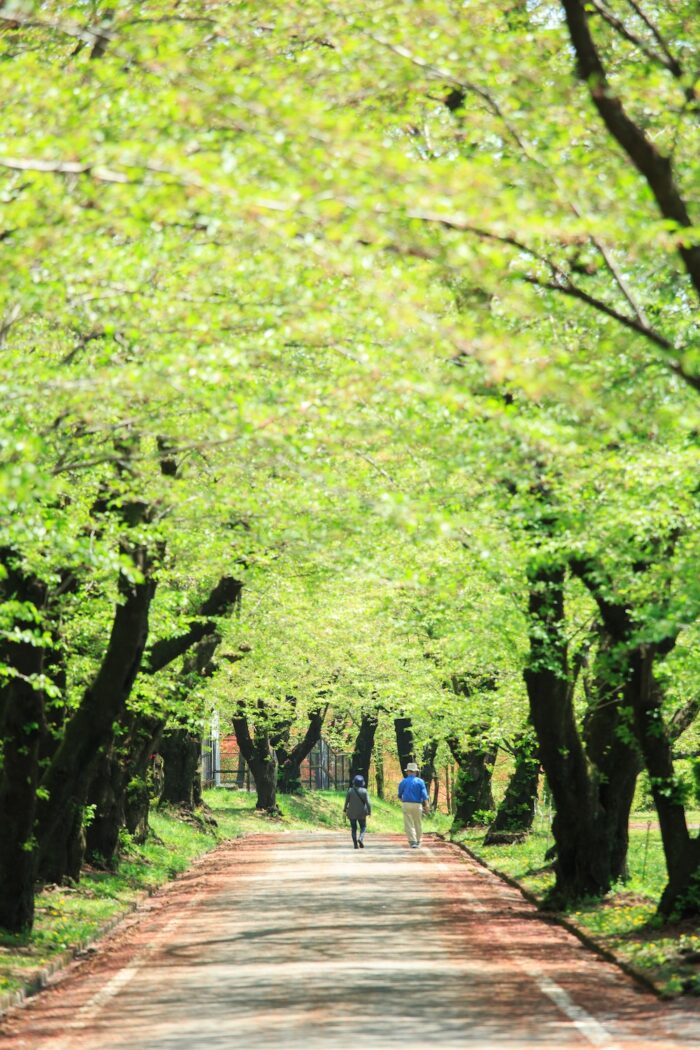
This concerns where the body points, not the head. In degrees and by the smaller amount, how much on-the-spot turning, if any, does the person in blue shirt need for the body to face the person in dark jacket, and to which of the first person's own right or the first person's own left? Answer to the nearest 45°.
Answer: approximately 45° to the first person's own left

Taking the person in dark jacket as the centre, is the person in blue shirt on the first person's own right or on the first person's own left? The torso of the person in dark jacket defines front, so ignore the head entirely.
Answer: on the first person's own right

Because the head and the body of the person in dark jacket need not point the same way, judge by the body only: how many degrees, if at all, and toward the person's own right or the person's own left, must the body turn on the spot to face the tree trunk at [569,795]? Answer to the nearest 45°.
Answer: approximately 180°

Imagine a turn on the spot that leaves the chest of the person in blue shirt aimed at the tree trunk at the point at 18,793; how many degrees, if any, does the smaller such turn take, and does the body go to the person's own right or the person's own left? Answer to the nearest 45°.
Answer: approximately 180°

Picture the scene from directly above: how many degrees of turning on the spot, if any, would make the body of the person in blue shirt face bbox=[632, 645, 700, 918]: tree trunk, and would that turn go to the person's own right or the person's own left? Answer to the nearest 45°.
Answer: approximately 180°

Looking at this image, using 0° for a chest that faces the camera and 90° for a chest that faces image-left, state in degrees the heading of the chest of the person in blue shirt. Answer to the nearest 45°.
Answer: approximately 180°

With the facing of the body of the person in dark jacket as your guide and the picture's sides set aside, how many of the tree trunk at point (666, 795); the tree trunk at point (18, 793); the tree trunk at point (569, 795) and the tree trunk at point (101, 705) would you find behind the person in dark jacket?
4

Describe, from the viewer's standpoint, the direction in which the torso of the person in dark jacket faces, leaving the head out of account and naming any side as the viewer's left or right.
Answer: facing away from the viewer

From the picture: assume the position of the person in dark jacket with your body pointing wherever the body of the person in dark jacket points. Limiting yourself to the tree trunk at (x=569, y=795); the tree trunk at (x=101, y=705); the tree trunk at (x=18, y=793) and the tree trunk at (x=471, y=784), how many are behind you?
3

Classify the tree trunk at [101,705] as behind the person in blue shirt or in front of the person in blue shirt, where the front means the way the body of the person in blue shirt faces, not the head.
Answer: behind

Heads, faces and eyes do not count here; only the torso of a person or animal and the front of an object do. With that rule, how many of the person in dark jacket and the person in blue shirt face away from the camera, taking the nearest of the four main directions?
2

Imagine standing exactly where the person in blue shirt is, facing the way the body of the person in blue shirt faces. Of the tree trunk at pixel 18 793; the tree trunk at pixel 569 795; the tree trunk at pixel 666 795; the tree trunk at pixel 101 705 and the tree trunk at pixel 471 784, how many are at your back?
4

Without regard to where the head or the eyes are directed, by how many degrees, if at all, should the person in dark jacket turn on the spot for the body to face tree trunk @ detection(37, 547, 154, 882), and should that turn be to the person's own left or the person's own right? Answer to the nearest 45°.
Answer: approximately 180°
